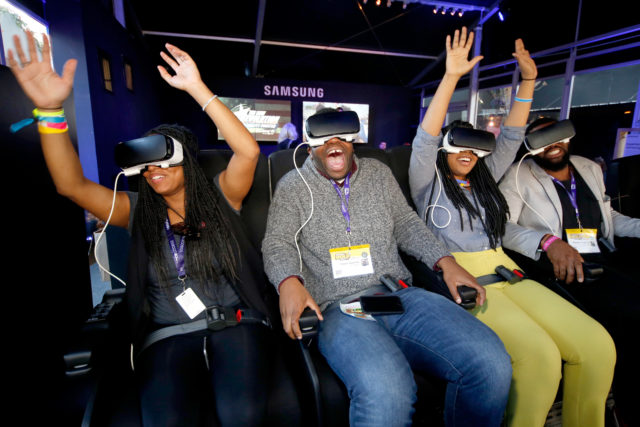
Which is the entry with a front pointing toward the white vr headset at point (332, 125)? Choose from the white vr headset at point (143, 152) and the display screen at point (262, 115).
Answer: the display screen

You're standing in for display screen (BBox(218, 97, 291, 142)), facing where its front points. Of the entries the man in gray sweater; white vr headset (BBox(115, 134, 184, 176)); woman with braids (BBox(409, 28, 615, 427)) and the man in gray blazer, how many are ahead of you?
4

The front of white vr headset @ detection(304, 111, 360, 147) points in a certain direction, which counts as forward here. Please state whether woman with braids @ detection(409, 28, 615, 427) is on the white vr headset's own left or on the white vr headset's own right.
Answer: on the white vr headset's own left

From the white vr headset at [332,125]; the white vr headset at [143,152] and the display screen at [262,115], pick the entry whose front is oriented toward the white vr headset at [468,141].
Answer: the display screen

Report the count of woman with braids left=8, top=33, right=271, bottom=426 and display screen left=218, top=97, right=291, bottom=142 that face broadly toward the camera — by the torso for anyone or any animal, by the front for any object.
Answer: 2

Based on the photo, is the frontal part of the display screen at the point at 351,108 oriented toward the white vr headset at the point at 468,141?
yes

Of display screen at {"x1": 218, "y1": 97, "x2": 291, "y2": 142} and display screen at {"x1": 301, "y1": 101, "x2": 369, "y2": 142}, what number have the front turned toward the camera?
2

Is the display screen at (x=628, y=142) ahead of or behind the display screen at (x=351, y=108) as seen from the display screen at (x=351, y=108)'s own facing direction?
ahead

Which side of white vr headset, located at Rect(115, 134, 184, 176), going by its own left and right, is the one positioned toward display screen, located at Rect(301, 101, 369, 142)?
back

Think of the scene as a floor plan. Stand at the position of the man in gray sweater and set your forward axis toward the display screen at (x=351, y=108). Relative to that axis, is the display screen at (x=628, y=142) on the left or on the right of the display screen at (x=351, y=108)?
right

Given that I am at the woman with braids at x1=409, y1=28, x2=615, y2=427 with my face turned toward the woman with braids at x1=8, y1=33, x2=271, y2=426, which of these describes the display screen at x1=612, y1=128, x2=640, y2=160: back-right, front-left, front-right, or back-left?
back-right

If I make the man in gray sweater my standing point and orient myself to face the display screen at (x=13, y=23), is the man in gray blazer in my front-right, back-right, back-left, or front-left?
back-right

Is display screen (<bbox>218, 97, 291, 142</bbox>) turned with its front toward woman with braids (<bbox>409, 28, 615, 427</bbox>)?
yes

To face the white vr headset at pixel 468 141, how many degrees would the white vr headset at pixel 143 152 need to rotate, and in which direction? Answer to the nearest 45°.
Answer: approximately 135° to its left
